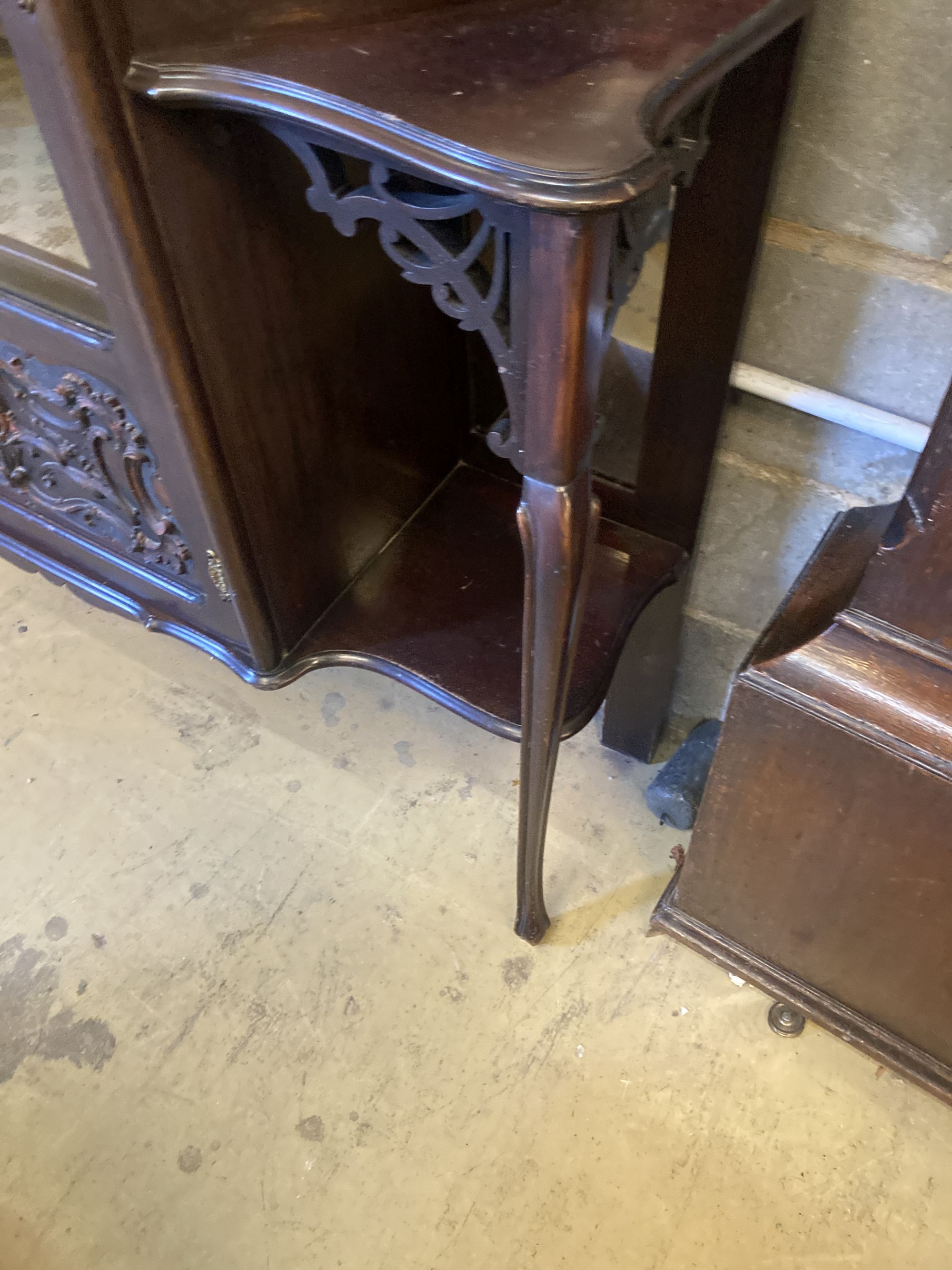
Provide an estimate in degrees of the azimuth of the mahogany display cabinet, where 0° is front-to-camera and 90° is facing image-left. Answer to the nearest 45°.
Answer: approximately 45°
